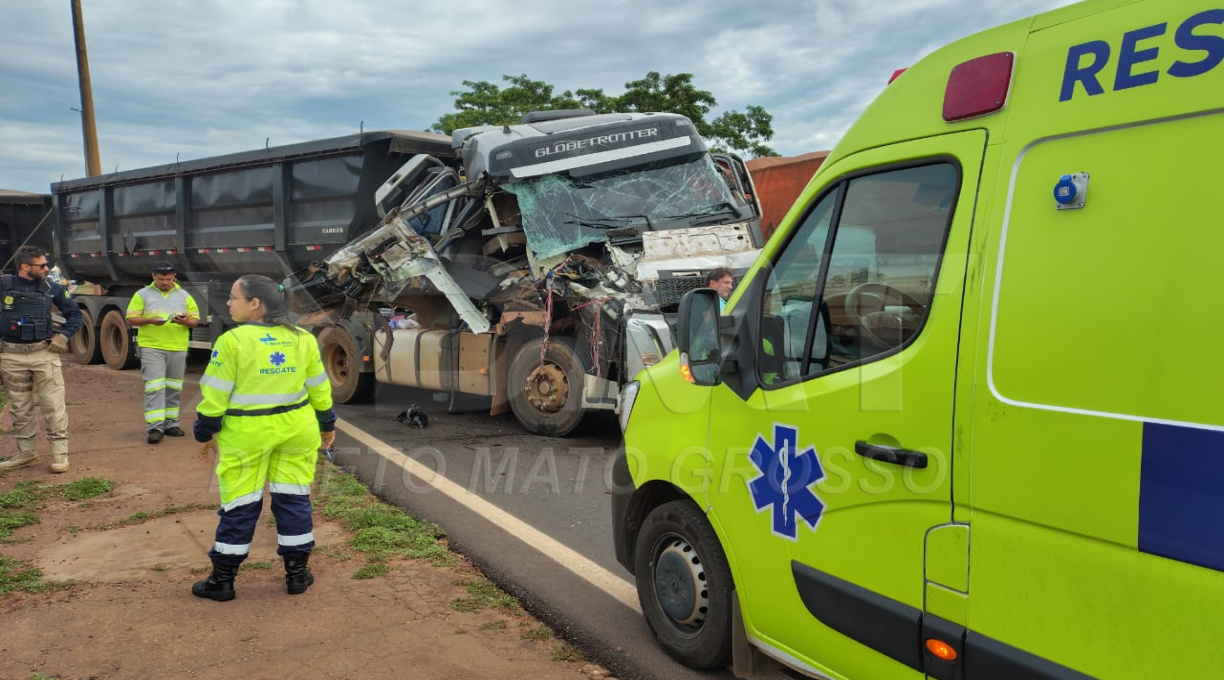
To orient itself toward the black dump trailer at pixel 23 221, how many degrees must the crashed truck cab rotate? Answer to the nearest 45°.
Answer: approximately 180°

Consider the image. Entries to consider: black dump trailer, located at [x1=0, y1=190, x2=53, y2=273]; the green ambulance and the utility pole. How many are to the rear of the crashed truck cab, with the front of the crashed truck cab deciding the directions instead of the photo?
2

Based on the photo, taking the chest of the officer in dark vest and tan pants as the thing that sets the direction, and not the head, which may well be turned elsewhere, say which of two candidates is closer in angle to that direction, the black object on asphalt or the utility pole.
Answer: the black object on asphalt

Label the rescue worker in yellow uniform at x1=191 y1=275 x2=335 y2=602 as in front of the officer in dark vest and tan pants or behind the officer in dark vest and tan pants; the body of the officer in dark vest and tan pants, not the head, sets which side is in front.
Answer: in front

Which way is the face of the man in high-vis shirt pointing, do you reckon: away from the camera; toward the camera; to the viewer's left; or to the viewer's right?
toward the camera

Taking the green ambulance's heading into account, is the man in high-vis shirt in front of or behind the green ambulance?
in front

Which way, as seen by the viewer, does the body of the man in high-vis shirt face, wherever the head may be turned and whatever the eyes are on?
toward the camera

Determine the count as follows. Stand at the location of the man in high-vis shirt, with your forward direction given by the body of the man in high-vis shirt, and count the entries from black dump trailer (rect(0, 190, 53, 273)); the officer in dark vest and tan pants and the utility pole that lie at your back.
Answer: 2

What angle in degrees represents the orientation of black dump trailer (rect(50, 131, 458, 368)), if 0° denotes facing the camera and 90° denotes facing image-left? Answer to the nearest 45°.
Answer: approximately 315°

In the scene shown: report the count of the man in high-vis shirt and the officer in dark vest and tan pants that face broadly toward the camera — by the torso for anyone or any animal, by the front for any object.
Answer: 2

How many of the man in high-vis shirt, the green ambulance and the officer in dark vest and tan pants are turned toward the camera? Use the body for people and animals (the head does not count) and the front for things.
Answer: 2
